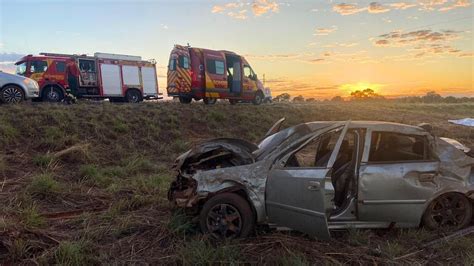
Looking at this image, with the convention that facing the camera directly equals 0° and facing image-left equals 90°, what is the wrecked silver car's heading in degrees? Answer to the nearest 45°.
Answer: approximately 90°

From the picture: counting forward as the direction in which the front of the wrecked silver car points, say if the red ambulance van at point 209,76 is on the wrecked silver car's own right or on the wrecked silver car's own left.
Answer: on the wrecked silver car's own right

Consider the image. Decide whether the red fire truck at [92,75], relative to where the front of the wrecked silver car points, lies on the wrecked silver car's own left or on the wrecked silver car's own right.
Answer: on the wrecked silver car's own right

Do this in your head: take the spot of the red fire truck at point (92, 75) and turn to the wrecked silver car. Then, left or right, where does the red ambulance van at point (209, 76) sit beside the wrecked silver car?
left

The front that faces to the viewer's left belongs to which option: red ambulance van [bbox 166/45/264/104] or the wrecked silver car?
the wrecked silver car
